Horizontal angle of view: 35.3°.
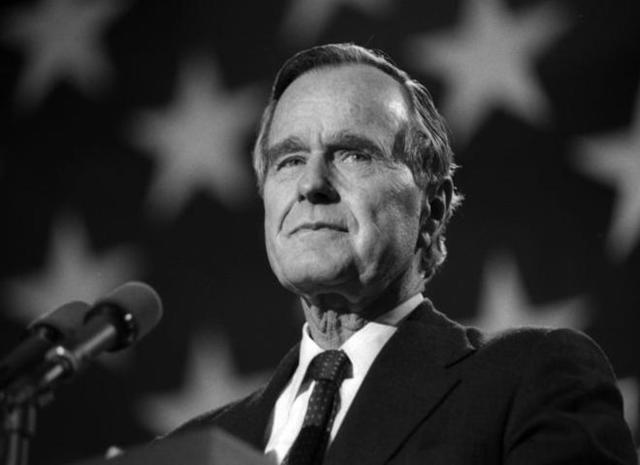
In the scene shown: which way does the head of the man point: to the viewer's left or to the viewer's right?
to the viewer's left

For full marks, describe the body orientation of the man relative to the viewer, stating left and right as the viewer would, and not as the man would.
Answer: facing the viewer and to the left of the viewer

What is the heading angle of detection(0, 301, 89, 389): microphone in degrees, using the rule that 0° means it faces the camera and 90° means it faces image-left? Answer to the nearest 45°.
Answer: approximately 270°

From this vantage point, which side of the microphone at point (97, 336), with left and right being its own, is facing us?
right

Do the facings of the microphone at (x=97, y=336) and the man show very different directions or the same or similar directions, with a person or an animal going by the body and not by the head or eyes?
very different directions

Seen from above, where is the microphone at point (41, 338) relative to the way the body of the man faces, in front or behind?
in front

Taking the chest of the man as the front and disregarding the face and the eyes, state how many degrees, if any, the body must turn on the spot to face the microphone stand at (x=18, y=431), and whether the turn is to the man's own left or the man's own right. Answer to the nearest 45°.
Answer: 0° — they already face it

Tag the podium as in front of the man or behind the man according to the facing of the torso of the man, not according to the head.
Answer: in front

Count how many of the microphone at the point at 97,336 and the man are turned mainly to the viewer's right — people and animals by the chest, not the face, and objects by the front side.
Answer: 1

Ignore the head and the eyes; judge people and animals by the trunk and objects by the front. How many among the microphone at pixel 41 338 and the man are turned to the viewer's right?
1

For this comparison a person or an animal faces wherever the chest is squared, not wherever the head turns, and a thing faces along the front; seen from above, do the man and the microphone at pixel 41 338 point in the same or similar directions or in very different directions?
very different directions
